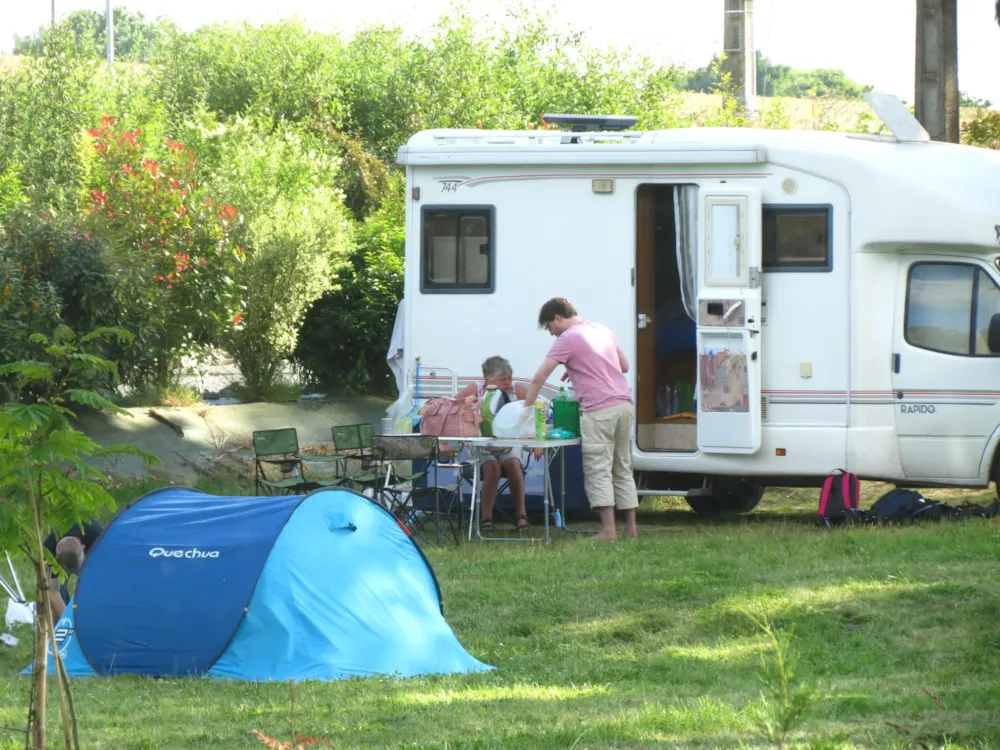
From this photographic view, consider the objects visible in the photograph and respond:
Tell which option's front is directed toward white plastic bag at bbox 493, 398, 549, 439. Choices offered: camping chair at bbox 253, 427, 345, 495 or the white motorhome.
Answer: the camping chair

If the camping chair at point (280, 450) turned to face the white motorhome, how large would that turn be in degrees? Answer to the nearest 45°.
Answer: approximately 45° to its left

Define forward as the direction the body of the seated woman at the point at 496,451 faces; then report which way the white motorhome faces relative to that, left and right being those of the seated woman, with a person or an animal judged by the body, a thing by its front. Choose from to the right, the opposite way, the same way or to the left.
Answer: to the left

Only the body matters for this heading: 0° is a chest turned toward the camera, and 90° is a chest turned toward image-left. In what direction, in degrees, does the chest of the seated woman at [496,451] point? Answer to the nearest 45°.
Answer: approximately 0°

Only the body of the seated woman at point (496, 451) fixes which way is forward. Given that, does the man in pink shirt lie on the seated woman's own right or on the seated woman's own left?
on the seated woman's own left

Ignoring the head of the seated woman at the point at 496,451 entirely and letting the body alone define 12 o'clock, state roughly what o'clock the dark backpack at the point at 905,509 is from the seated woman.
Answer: The dark backpack is roughly at 9 o'clock from the seated woman.

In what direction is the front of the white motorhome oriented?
to the viewer's right

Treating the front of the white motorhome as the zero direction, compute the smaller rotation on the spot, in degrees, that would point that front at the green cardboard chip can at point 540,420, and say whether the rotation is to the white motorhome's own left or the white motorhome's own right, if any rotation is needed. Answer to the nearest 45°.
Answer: approximately 135° to the white motorhome's own right

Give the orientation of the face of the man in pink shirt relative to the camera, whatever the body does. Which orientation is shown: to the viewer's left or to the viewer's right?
to the viewer's left

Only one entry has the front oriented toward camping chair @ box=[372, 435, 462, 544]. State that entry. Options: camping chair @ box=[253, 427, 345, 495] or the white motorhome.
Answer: camping chair @ box=[253, 427, 345, 495]

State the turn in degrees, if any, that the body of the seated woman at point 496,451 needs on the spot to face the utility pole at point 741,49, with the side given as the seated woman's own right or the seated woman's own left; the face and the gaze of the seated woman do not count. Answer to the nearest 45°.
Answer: approximately 180°

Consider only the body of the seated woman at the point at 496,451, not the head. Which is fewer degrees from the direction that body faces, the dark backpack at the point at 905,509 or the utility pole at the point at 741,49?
the dark backpack
